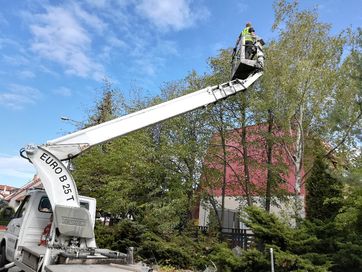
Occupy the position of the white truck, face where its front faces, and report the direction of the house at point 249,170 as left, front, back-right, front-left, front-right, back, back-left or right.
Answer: right

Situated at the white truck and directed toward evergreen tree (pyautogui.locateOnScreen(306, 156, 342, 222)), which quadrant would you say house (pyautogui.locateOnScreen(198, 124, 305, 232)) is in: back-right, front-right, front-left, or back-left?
front-left

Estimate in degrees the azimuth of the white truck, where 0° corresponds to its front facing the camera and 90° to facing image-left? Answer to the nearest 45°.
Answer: approximately 135°

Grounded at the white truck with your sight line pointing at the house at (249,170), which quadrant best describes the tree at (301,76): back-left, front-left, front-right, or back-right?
front-right

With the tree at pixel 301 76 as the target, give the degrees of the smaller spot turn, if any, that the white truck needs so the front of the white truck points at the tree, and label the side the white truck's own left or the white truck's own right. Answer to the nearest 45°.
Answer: approximately 90° to the white truck's own right
